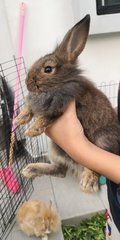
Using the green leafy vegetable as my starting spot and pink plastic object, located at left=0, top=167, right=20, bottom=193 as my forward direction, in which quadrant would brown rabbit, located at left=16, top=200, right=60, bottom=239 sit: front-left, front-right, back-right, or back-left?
front-left

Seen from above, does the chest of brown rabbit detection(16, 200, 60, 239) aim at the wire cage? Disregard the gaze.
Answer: no
